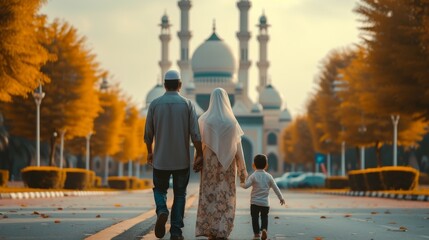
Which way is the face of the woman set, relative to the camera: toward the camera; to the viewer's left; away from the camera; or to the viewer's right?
away from the camera

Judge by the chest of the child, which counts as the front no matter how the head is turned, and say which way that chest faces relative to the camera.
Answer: away from the camera

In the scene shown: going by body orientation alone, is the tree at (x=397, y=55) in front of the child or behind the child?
in front

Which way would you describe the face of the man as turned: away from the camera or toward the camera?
away from the camera

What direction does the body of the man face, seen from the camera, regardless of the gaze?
away from the camera

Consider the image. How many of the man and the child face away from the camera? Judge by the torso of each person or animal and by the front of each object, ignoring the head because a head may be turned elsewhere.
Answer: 2

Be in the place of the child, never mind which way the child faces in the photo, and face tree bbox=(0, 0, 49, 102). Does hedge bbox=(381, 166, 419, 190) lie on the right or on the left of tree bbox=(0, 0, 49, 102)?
right

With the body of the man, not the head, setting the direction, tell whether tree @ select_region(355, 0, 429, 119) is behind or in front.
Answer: in front
